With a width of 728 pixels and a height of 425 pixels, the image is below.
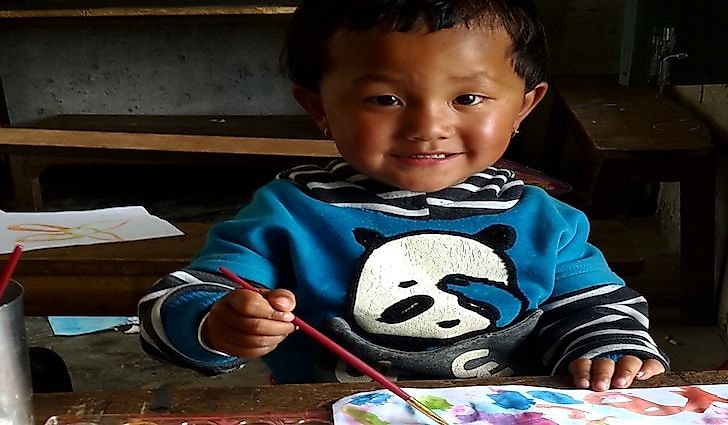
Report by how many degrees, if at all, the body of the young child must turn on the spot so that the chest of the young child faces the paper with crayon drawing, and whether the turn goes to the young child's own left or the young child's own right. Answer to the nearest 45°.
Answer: approximately 135° to the young child's own right

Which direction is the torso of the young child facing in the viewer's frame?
toward the camera

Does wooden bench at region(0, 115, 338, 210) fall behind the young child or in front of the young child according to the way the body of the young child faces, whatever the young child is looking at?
behind

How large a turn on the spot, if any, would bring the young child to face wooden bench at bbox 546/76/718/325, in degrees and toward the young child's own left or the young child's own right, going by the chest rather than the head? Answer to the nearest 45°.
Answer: approximately 135° to the young child's own left

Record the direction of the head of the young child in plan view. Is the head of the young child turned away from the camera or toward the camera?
toward the camera

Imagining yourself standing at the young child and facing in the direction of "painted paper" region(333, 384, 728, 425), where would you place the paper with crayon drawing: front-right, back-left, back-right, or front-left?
back-right
